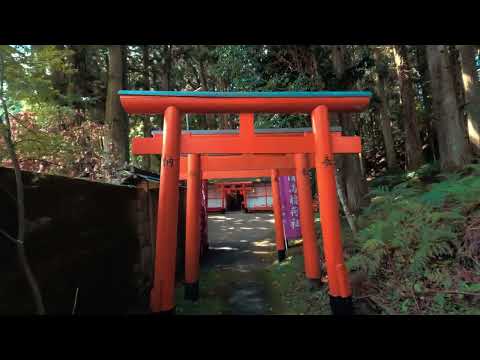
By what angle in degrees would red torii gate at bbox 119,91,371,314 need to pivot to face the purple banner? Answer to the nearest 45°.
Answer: approximately 180°

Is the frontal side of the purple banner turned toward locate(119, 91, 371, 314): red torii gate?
yes

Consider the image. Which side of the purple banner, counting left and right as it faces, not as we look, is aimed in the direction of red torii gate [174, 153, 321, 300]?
front

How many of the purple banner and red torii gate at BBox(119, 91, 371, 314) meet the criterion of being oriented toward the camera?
2

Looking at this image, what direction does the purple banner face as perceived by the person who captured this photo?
facing the viewer

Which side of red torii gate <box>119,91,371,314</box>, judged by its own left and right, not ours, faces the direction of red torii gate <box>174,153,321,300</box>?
back

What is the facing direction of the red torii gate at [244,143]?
toward the camera
